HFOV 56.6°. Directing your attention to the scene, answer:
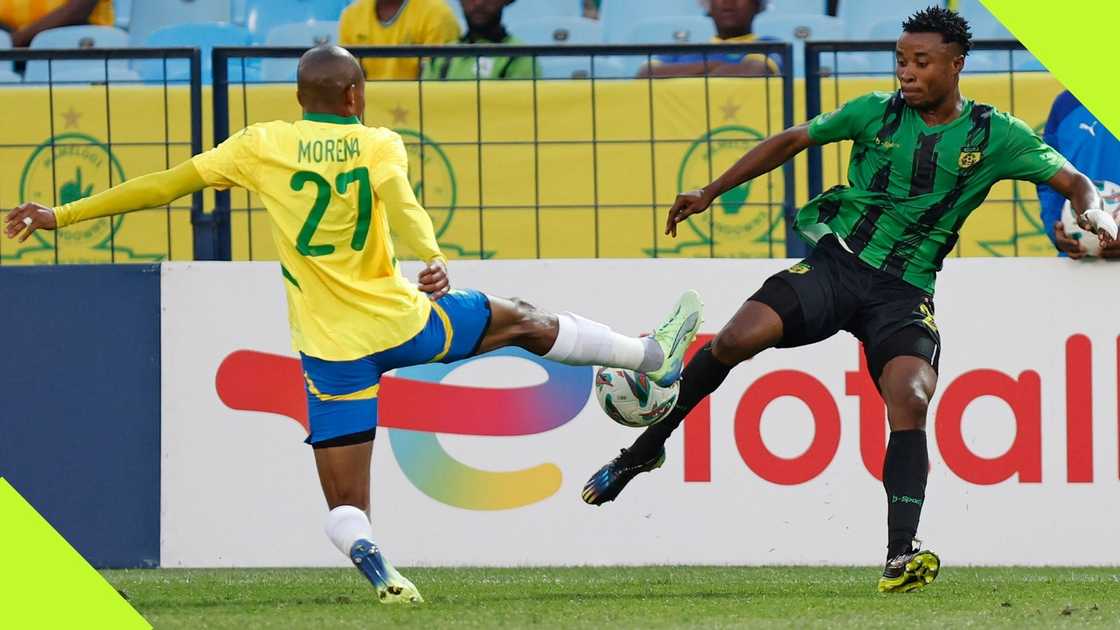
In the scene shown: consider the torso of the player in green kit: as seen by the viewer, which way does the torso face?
toward the camera

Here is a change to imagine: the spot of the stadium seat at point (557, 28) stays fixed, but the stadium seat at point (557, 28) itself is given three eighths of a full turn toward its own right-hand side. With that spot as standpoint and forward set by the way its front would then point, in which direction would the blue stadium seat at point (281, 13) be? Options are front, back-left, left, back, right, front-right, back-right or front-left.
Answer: front-left

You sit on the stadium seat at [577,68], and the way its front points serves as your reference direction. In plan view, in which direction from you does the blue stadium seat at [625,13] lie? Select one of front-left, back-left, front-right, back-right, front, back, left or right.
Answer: back

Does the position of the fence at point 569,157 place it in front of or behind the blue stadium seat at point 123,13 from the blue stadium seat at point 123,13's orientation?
in front

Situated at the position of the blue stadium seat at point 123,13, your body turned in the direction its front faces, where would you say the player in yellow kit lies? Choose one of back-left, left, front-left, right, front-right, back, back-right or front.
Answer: front

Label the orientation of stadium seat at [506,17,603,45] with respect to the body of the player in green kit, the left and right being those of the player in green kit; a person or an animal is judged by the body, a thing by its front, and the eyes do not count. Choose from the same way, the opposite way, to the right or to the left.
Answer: the same way

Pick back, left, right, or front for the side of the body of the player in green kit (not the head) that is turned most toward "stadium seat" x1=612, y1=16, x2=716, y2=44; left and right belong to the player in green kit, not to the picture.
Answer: back

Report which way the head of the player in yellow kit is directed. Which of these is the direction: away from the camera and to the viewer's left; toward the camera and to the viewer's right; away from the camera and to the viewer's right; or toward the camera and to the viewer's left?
away from the camera and to the viewer's right

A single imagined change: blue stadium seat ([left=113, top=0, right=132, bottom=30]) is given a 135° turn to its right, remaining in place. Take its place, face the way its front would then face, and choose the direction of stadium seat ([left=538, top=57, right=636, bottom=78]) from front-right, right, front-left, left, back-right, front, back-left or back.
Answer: back

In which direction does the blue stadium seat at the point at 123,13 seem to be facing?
toward the camera

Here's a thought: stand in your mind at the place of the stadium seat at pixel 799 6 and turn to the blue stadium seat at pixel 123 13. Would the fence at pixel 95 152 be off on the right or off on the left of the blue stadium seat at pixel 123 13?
left

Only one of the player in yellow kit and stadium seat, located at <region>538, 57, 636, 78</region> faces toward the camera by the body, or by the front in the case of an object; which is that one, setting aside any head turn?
the stadium seat

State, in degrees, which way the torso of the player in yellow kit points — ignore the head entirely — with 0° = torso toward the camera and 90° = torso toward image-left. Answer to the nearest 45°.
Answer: approximately 225°

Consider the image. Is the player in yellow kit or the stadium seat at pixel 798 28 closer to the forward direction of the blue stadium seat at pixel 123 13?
the player in yellow kit
